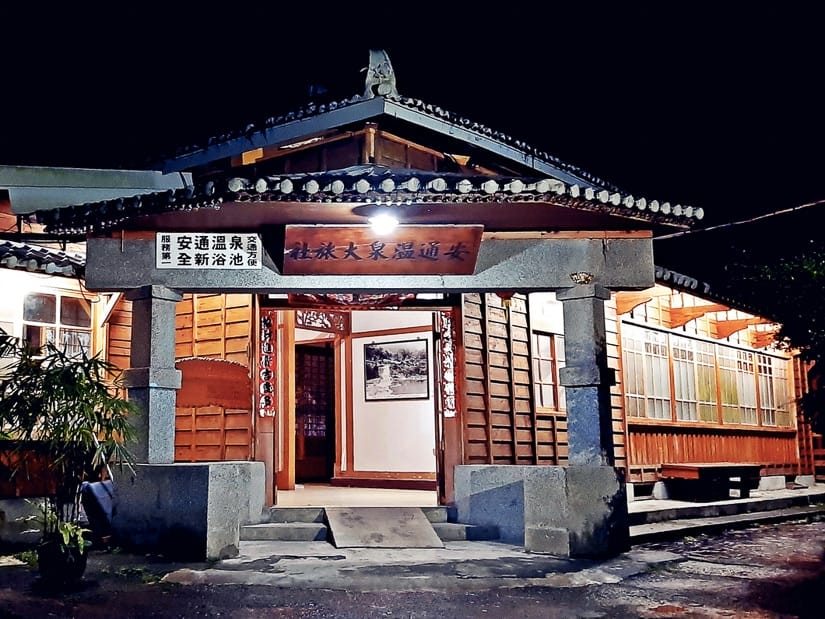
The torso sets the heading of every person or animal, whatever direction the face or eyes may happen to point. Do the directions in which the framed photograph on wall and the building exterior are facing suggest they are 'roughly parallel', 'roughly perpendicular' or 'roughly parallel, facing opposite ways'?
roughly parallel

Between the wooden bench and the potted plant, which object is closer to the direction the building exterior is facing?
the potted plant

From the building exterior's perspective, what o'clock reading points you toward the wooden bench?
The wooden bench is roughly at 10 o'clock from the building exterior.

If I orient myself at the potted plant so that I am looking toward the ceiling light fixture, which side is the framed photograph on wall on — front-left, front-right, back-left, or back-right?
front-left

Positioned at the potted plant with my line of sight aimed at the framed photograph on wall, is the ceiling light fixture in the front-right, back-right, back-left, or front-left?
front-right

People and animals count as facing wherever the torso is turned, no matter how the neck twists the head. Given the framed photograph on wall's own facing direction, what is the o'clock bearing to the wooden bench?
The wooden bench is roughly at 9 o'clock from the framed photograph on wall.

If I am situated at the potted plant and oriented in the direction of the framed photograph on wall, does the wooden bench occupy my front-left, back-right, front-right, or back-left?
front-right

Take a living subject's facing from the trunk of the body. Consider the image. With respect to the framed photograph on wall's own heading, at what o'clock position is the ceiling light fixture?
The ceiling light fixture is roughly at 12 o'clock from the framed photograph on wall.

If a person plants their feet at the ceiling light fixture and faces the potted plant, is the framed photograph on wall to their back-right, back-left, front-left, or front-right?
back-right

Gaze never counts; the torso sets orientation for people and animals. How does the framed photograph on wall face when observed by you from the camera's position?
facing the viewer

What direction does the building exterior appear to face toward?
toward the camera
